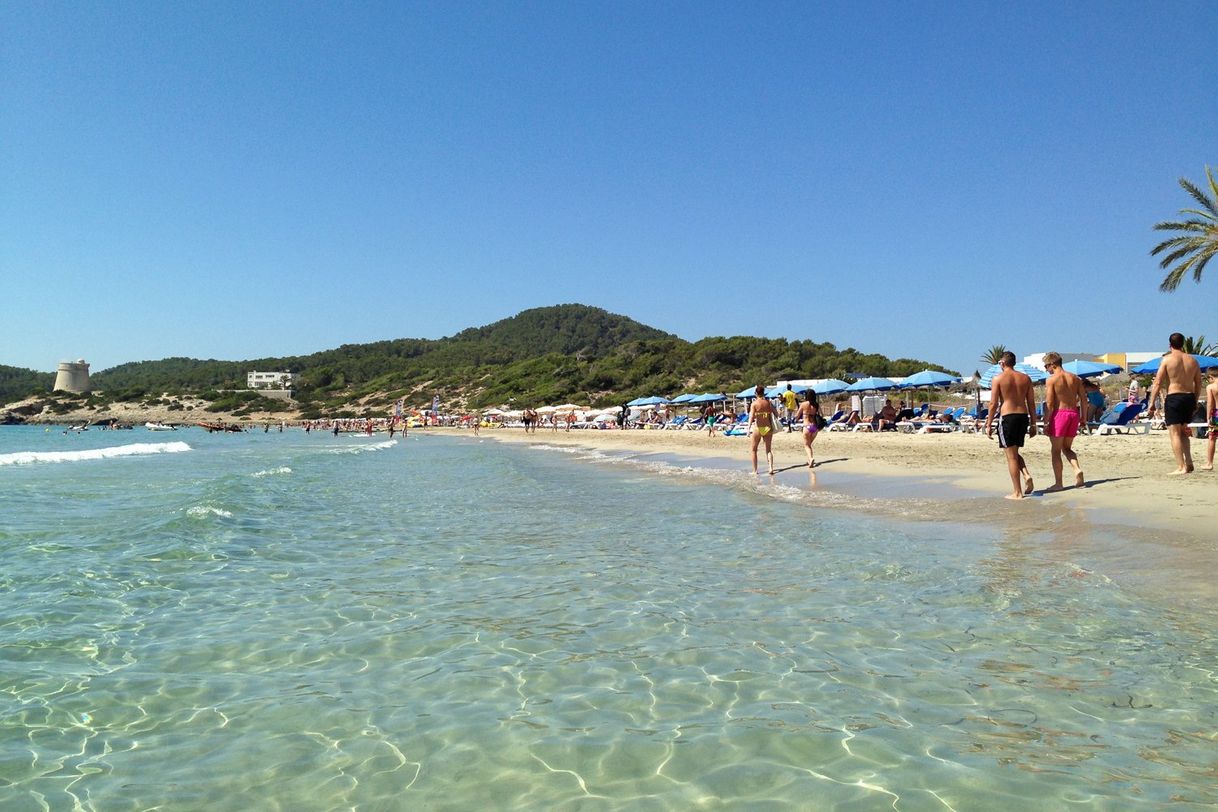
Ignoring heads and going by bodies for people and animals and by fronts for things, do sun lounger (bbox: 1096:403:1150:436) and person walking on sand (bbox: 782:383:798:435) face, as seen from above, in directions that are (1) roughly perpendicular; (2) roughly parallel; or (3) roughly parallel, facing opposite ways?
roughly perpendicular

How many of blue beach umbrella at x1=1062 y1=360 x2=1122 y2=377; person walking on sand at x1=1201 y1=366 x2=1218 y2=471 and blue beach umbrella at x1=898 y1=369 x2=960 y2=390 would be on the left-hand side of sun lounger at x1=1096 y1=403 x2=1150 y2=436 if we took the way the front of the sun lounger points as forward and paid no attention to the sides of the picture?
1

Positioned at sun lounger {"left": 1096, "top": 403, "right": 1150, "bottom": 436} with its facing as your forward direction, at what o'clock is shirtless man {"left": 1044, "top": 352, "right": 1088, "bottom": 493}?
The shirtless man is roughly at 9 o'clock from the sun lounger.

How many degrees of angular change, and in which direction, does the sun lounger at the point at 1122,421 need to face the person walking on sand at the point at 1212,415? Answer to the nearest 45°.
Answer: approximately 90° to its left

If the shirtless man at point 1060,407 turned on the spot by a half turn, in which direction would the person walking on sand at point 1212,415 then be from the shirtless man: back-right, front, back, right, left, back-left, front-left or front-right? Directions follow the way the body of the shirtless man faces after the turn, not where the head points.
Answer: left

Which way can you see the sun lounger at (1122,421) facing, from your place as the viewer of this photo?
facing to the left of the viewer

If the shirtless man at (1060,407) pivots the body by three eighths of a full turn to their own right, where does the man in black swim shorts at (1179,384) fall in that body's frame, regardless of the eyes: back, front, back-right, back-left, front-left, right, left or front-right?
front-left

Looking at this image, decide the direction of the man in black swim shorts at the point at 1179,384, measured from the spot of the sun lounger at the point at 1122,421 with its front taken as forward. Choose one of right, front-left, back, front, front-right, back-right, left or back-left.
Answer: left

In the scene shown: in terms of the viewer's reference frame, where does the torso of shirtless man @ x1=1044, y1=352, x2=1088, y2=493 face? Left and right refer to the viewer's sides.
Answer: facing away from the viewer and to the left of the viewer

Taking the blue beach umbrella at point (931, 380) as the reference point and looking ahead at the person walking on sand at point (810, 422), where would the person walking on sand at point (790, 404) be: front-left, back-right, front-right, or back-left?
front-right

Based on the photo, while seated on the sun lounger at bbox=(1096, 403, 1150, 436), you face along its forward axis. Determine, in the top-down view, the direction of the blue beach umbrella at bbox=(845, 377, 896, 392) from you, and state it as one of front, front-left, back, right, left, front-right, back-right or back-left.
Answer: front-right
